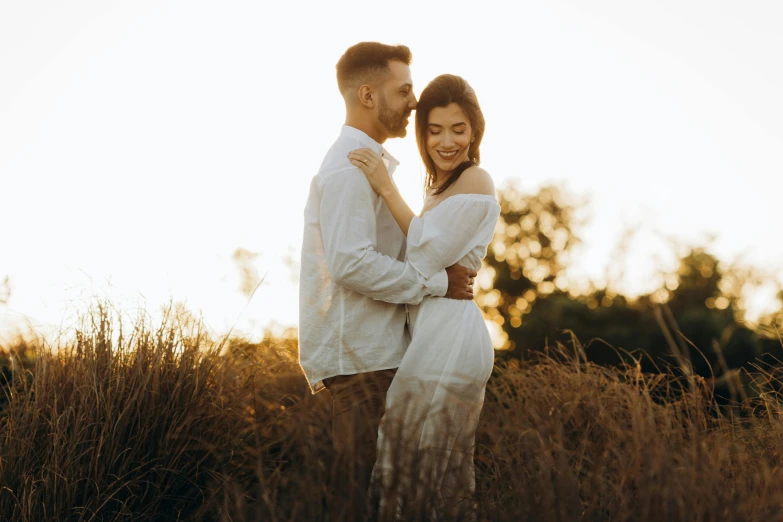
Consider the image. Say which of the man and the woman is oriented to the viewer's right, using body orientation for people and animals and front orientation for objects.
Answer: the man

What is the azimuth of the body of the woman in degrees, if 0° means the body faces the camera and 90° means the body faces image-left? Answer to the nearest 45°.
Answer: approximately 90°

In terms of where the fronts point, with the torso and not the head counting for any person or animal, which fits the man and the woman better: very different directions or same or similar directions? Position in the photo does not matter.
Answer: very different directions

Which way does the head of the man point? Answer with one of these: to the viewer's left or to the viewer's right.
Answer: to the viewer's right

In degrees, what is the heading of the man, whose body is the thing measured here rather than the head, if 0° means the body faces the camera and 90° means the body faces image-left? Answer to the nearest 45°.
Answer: approximately 270°

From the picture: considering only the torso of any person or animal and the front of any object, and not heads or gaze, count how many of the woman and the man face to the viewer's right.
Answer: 1
